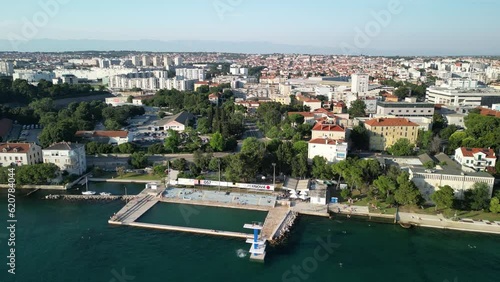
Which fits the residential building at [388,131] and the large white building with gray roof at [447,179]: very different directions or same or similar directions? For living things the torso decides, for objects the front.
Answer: same or similar directions

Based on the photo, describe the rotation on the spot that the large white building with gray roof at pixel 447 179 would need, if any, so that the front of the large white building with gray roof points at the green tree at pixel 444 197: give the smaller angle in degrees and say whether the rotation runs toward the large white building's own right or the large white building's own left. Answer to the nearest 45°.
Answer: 0° — it already faces it

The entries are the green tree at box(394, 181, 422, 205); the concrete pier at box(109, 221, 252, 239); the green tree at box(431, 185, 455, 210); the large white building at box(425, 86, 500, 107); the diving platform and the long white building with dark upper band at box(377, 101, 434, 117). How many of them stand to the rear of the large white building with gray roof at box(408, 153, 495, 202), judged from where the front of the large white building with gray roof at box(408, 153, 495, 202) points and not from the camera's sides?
2

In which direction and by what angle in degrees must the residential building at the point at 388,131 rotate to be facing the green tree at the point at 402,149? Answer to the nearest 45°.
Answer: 0° — it already faces it

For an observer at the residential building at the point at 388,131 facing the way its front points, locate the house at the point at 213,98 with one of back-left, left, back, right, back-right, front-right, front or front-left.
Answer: back-right

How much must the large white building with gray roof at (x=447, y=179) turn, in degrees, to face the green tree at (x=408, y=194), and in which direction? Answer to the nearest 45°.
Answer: approximately 45° to its right

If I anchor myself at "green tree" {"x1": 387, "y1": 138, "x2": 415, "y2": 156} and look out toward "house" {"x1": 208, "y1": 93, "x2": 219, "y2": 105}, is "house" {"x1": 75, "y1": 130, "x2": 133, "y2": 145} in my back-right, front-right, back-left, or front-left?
front-left

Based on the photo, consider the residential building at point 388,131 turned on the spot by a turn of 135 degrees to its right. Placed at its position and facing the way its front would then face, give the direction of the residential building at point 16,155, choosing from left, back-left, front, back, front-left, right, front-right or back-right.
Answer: left

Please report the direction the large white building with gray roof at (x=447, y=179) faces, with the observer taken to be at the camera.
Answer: facing the viewer

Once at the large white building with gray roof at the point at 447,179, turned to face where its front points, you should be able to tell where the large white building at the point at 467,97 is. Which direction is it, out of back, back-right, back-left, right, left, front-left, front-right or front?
back

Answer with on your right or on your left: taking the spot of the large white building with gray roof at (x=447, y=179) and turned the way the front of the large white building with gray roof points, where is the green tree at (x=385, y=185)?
on your right

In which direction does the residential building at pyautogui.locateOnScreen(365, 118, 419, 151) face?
toward the camera

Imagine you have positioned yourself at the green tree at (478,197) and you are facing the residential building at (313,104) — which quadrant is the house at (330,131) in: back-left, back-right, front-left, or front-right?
front-left

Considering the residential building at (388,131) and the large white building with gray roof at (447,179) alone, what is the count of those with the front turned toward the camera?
2

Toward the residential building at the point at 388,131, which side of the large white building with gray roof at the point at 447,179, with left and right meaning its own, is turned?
back

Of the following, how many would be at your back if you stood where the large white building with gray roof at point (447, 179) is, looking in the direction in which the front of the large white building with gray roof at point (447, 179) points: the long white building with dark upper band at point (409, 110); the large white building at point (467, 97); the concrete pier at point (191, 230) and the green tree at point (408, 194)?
2
